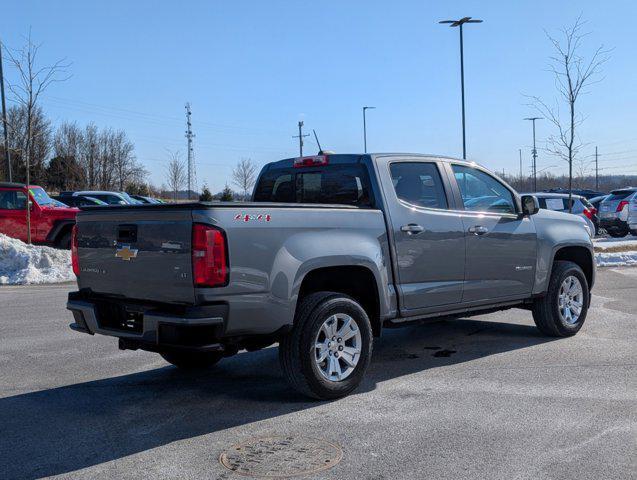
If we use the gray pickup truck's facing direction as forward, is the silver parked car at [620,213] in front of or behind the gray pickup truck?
in front

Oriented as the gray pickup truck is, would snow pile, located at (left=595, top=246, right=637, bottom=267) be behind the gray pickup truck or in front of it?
in front

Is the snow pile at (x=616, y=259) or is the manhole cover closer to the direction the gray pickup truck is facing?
the snow pile

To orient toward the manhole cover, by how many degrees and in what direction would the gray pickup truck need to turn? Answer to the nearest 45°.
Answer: approximately 135° to its right

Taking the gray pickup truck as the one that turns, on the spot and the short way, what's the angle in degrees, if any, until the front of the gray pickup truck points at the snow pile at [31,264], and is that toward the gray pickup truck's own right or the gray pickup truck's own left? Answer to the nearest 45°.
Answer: approximately 90° to the gray pickup truck's own left

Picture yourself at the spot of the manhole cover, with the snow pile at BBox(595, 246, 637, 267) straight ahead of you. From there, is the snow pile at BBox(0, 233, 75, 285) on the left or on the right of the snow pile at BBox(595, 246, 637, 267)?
left

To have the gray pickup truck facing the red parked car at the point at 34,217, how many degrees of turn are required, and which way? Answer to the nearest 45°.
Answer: approximately 90° to its left

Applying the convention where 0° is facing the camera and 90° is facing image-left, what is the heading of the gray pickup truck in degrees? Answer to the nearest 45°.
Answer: approximately 225°

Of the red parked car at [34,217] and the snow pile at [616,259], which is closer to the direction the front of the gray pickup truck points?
the snow pile

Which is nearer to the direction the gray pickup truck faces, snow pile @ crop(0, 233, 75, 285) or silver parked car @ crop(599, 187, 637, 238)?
the silver parked car
